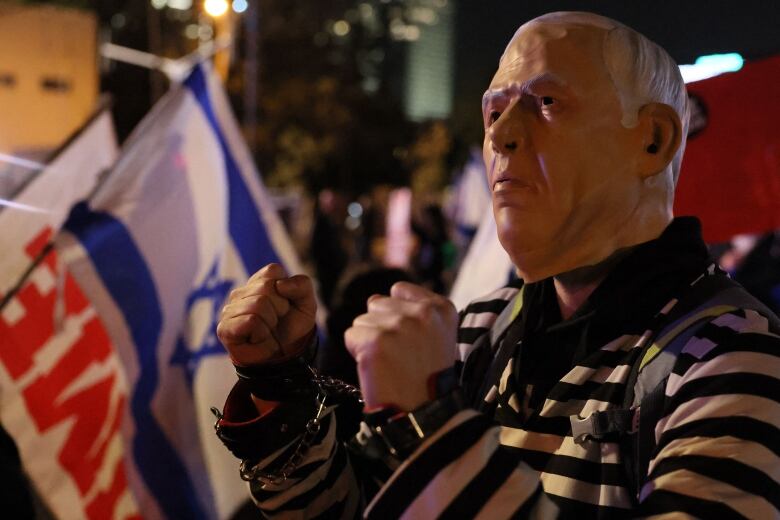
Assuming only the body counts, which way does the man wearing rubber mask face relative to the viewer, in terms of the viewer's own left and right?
facing the viewer and to the left of the viewer

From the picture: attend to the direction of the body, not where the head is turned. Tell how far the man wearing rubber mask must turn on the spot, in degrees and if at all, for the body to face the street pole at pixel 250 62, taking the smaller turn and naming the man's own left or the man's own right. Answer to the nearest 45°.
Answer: approximately 135° to the man's own right

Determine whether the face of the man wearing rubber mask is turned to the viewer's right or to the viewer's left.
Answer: to the viewer's left

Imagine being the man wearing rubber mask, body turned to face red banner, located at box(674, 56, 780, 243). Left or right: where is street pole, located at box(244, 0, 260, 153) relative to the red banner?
left

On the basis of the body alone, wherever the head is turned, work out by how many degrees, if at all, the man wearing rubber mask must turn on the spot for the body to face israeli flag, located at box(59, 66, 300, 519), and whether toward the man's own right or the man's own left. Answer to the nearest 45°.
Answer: approximately 90° to the man's own right
